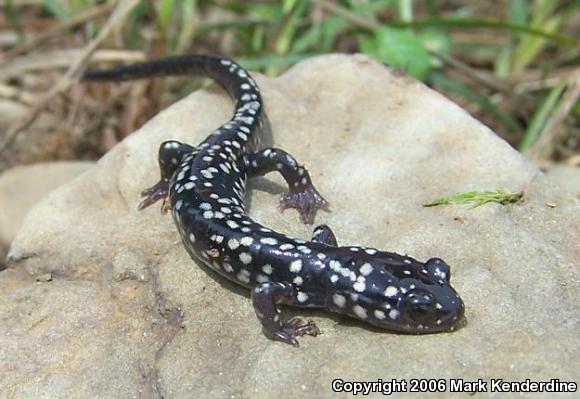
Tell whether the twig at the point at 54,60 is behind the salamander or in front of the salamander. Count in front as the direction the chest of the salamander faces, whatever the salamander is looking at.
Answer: behind

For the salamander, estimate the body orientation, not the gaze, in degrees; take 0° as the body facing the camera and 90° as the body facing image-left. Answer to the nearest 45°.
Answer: approximately 315°

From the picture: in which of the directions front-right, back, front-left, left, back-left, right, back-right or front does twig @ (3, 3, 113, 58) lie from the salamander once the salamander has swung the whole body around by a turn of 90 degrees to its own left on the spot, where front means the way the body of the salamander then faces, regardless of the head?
left

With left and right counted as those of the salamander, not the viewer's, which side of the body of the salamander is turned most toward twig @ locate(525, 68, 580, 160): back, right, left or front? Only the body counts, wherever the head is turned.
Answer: left

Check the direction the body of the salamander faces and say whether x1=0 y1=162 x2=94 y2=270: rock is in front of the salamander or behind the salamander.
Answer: behind

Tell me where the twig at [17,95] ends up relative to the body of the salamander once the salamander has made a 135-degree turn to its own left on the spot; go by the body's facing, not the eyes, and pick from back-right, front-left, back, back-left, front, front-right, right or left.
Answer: front-left

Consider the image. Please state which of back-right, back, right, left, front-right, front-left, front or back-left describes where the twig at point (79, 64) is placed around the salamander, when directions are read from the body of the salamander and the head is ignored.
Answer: back

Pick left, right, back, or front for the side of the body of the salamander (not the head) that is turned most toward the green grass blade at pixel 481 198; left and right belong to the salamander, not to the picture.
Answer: left

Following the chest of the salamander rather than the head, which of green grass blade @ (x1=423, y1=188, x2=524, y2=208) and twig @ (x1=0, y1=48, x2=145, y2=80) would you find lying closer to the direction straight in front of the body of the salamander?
the green grass blade
